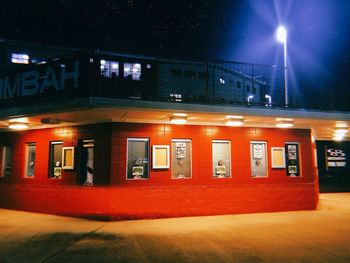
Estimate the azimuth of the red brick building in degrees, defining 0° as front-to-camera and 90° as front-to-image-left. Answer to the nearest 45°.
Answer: approximately 0°

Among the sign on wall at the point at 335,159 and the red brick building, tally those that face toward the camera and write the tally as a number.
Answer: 2

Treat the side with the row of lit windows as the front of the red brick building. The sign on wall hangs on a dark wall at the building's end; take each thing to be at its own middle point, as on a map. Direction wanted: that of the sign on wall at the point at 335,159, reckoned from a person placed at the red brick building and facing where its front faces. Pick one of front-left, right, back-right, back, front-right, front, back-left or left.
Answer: back-left
